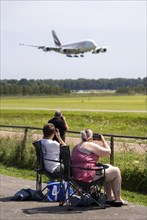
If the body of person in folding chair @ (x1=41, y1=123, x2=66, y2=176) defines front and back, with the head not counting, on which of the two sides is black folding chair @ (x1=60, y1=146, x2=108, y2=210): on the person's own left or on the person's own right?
on the person's own right

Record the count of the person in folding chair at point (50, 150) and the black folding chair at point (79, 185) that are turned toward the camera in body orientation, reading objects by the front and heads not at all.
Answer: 0

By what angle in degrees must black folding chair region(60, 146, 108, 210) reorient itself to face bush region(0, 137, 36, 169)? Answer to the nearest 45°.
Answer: approximately 90° to its left

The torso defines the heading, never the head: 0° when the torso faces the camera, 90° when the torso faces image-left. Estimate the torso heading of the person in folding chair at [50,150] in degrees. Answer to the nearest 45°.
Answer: approximately 225°

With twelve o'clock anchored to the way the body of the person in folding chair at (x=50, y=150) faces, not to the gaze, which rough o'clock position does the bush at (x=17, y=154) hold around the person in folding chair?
The bush is roughly at 10 o'clock from the person in folding chair.

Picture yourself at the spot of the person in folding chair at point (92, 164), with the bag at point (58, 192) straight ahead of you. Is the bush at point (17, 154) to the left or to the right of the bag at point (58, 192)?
right

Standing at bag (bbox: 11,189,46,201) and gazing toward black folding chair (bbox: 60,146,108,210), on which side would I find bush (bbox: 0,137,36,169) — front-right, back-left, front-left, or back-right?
back-left

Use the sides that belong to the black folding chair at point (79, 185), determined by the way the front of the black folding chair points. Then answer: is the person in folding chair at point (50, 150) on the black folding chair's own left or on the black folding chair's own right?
on the black folding chair's own left
